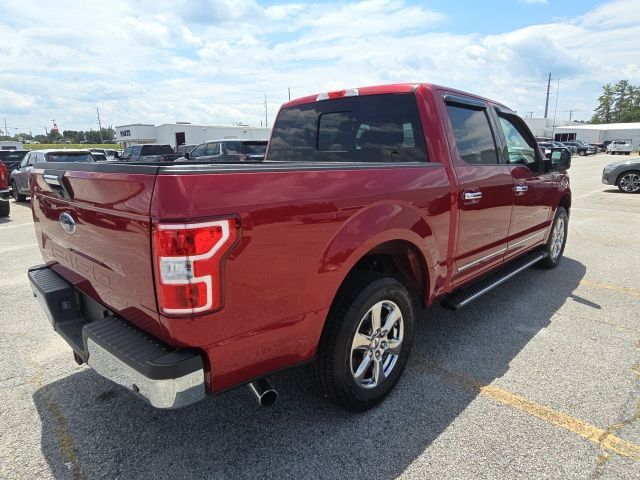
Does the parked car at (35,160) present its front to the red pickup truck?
no

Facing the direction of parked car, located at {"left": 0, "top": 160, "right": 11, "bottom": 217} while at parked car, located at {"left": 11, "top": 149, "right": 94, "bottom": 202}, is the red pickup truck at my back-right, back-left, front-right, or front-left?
front-left

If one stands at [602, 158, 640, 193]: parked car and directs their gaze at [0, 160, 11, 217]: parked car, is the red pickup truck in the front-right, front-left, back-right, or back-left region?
front-left

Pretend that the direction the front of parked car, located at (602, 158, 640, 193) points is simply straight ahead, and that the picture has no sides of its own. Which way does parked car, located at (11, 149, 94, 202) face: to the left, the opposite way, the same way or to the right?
the same way

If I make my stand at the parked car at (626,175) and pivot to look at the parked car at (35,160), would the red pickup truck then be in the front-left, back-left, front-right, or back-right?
front-left

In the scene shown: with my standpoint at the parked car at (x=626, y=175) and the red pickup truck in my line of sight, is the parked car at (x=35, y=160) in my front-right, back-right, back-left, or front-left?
front-right

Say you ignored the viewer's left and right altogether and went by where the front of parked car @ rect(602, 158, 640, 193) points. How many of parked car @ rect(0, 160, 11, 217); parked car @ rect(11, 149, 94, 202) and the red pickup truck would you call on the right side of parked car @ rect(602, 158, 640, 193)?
0

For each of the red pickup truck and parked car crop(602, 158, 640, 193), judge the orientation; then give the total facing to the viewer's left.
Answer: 1

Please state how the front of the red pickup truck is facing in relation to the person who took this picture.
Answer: facing away from the viewer and to the right of the viewer

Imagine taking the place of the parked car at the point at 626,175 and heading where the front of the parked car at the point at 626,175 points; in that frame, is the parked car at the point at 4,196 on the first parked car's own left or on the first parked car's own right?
on the first parked car's own left

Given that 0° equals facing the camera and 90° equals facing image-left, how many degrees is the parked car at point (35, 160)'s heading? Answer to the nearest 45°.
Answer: approximately 135°

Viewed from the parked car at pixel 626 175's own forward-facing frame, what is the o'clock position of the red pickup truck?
The red pickup truck is roughly at 9 o'clock from the parked car.

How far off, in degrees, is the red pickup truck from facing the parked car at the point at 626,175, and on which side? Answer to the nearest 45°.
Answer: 0° — it already faces it

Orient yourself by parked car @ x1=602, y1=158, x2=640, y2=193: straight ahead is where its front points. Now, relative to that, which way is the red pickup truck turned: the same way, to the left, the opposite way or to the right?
to the right

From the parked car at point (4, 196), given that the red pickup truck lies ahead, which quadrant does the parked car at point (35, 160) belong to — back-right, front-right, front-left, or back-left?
back-left

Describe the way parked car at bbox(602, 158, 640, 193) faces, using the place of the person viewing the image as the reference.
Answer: facing to the left of the viewer

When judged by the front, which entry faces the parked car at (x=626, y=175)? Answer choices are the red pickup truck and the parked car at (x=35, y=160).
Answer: the red pickup truck
